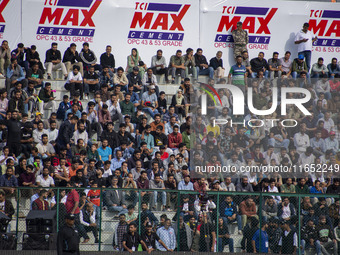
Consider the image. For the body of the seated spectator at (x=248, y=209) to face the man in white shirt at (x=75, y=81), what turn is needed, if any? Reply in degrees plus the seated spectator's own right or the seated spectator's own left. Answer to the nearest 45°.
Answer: approximately 90° to the seated spectator's own right

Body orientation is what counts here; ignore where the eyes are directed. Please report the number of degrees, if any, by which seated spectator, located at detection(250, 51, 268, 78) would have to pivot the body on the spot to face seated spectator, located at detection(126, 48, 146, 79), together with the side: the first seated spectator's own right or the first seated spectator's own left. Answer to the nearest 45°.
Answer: approximately 90° to the first seated spectator's own right

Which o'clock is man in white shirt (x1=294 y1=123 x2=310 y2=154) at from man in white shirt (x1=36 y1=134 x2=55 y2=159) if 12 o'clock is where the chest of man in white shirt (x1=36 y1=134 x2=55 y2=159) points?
man in white shirt (x1=294 y1=123 x2=310 y2=154) is roughly at 9 o'clock from man in white shirt (x1=36 y1=134 x2=55 y2=159).

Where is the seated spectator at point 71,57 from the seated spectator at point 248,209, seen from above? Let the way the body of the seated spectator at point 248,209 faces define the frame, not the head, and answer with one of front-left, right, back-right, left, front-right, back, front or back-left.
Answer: right

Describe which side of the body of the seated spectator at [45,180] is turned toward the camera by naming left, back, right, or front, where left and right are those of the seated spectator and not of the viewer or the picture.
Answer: front

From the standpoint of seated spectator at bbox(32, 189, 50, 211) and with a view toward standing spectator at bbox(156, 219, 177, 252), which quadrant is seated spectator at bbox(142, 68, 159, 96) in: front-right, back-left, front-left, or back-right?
front-left

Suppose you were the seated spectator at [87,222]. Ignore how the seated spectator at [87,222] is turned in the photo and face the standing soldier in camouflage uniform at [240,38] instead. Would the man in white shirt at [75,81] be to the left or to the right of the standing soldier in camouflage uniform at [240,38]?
left

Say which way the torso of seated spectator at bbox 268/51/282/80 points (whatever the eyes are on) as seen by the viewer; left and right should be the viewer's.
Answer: facing the viewer

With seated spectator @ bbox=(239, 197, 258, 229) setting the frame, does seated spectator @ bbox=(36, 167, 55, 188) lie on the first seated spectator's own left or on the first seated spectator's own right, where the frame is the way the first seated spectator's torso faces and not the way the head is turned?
on the first seated spectator's own right

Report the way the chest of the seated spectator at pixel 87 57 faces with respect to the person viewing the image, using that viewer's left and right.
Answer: facing the viewer and to the right of the viewer

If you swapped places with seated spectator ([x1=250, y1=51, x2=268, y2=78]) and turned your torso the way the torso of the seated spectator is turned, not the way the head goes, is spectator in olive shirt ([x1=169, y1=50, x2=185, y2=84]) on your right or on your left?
on your right

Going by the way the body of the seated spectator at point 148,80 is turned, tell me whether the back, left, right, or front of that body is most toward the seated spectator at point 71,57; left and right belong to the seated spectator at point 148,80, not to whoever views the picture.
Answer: right

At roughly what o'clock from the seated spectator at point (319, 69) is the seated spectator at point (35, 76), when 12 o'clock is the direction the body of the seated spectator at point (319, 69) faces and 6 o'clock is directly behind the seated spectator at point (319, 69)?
the seated spectator at point (35, 76) is roughly at 2 o'clock from the seated spectator at point (319, 69).

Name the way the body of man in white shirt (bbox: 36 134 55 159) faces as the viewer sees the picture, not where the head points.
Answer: toward the camera

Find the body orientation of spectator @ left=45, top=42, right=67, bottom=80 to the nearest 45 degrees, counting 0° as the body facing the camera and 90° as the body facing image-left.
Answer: approximately 0°
